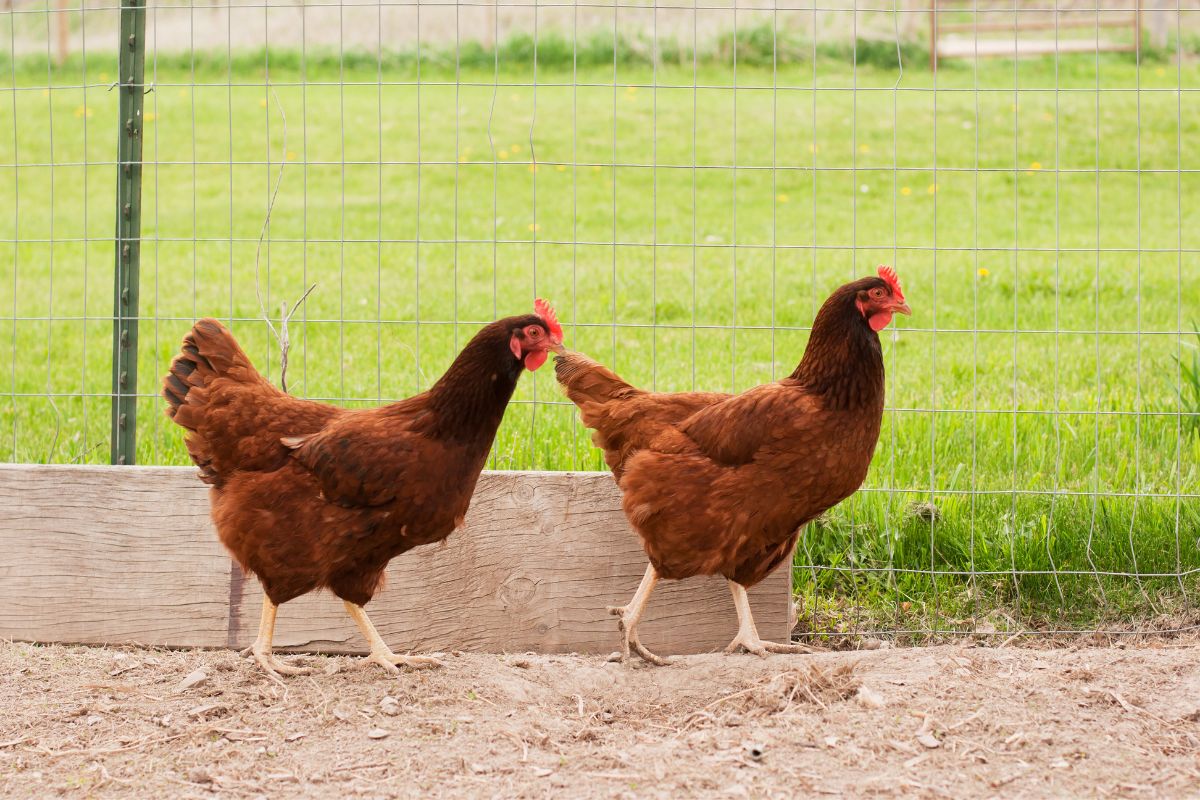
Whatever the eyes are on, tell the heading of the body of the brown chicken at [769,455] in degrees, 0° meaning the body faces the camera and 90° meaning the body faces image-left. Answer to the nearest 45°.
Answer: approximately 270°

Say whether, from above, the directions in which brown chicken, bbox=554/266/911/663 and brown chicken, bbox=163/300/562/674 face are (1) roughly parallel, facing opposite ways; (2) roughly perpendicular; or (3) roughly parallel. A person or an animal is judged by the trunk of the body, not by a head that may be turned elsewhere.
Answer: roughly parallel

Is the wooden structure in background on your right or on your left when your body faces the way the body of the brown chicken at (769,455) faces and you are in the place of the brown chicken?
on your left

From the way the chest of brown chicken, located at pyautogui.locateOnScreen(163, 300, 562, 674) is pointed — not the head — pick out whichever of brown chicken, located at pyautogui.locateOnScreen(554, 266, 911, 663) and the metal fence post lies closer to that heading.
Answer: the brown chicken

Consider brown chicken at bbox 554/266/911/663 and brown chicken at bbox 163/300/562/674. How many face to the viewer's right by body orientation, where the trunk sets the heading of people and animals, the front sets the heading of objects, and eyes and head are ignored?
2

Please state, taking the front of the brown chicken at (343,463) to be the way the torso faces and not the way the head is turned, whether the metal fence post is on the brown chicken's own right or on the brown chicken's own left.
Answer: on the brown chicken's own left

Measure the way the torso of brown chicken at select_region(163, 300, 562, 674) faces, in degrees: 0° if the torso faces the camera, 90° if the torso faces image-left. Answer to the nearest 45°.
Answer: approximately 270°

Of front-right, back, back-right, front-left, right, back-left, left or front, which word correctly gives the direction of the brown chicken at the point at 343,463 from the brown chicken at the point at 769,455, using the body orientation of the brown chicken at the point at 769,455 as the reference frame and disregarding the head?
back

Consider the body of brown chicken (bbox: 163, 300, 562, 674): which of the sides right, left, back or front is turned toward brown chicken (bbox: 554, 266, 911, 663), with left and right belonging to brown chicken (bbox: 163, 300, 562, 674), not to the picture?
front
